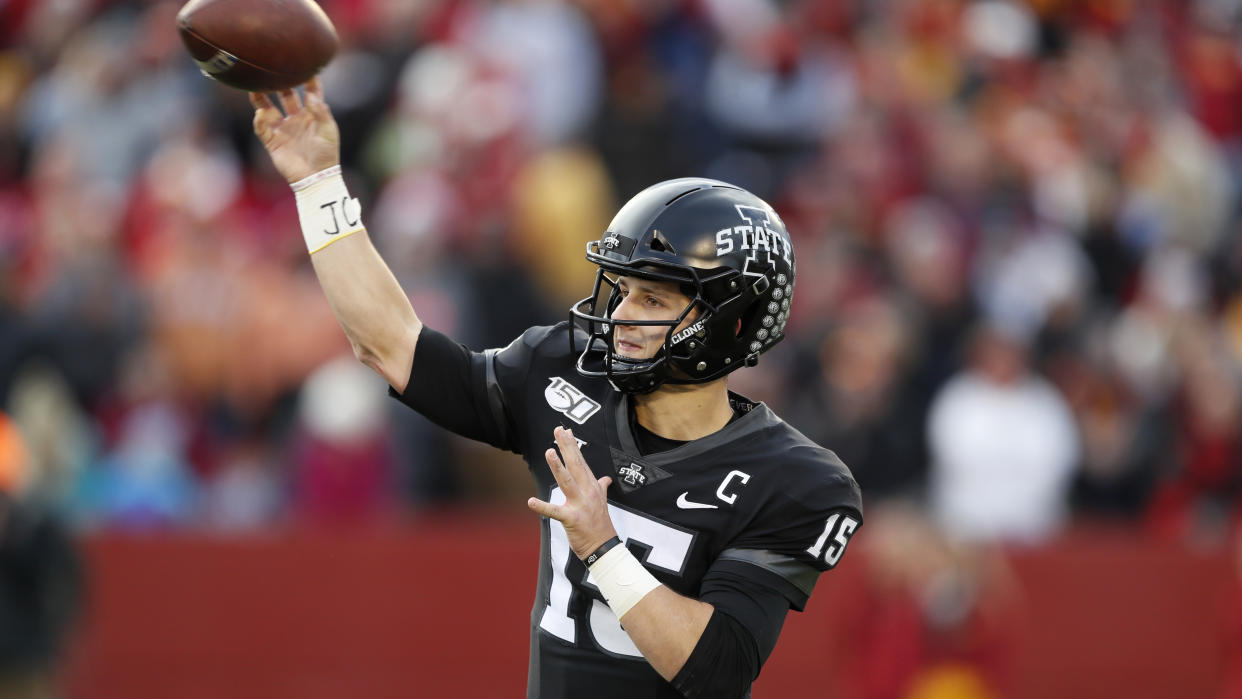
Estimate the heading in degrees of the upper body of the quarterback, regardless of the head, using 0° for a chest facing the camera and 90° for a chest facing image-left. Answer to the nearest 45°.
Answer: approximately 45°
